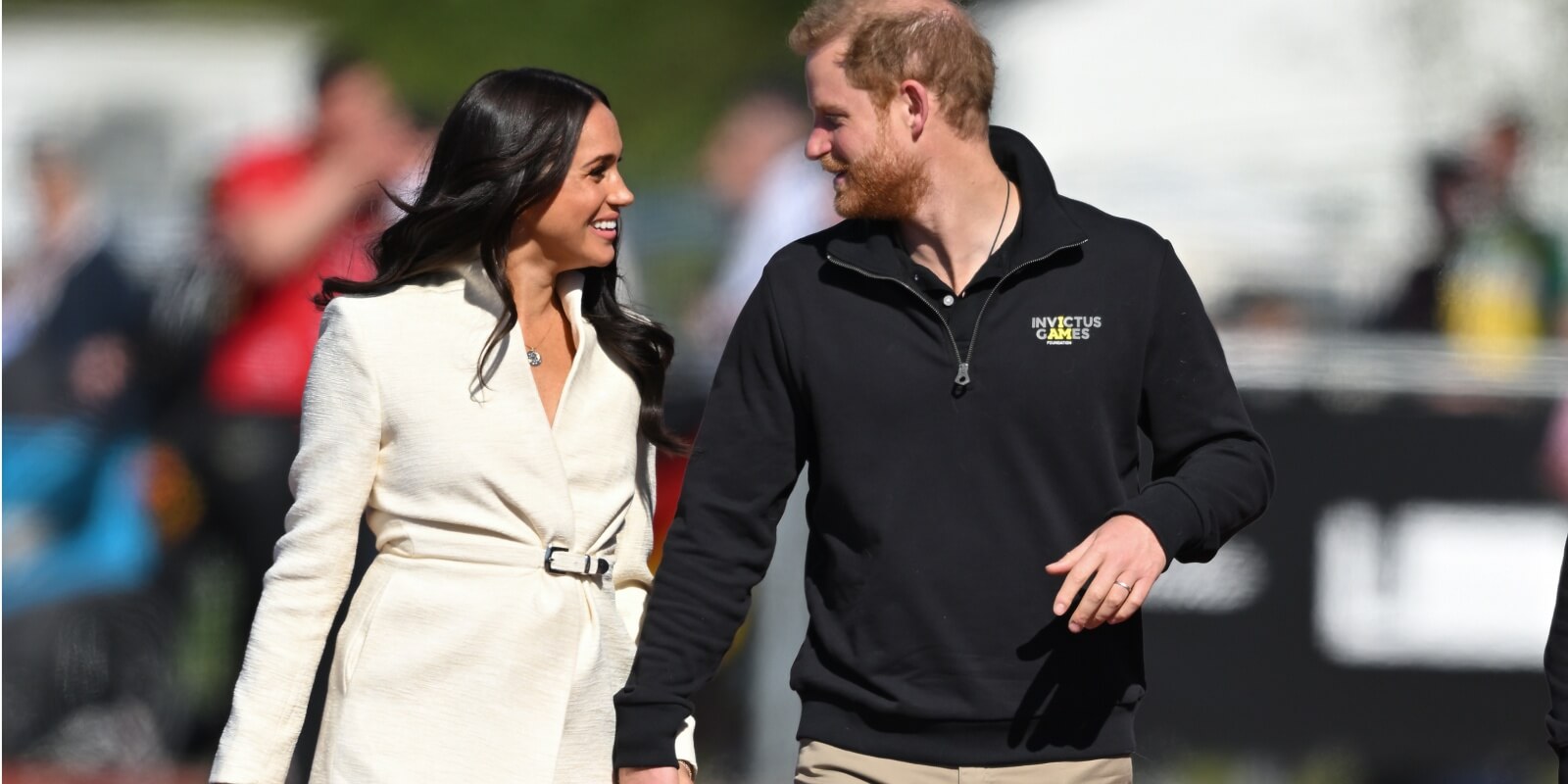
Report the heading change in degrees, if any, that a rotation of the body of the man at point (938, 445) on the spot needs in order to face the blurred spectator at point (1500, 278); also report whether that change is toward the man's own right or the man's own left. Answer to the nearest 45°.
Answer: approximately 135° to the man's own left

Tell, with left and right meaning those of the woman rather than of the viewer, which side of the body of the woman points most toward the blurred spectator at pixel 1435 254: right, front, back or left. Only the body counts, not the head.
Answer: left

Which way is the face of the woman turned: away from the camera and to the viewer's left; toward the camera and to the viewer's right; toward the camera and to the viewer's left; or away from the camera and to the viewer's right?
toward the camera and to the viewer's right

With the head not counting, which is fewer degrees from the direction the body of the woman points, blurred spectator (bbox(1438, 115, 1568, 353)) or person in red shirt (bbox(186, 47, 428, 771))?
the blurred spectator

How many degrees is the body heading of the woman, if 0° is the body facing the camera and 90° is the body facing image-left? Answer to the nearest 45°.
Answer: approximately 315°

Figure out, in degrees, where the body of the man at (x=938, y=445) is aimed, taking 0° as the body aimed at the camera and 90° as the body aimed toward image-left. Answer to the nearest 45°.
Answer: approximately 0°

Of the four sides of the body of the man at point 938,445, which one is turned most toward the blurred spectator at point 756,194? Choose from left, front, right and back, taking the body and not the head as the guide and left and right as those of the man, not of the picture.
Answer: back

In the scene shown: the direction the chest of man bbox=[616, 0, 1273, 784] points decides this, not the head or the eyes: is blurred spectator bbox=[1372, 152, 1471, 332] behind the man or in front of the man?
behind
